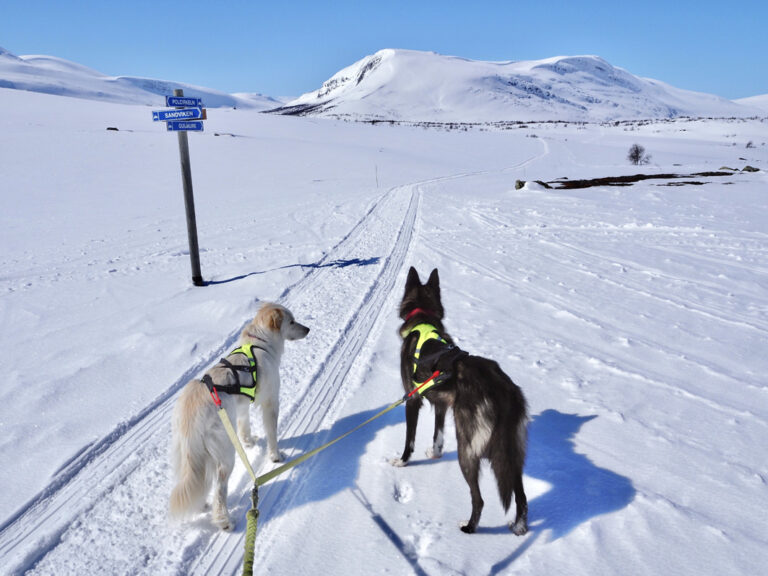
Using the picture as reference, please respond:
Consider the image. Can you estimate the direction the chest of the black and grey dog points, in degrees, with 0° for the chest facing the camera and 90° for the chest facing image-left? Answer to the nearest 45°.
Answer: approximately 135°

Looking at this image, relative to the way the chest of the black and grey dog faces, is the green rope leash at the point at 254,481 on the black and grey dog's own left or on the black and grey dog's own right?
on the black and grey dog's own left

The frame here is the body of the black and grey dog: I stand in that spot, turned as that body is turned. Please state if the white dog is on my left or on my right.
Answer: on my left

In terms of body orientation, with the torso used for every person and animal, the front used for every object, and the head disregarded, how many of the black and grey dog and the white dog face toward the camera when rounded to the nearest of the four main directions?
0

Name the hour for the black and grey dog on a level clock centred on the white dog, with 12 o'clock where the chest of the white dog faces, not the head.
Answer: The black and grey dog is roughly at 2 o'clock from the white dog.

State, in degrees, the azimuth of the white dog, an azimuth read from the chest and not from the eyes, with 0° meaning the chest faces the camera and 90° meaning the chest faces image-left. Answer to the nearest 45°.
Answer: approximately 225°
